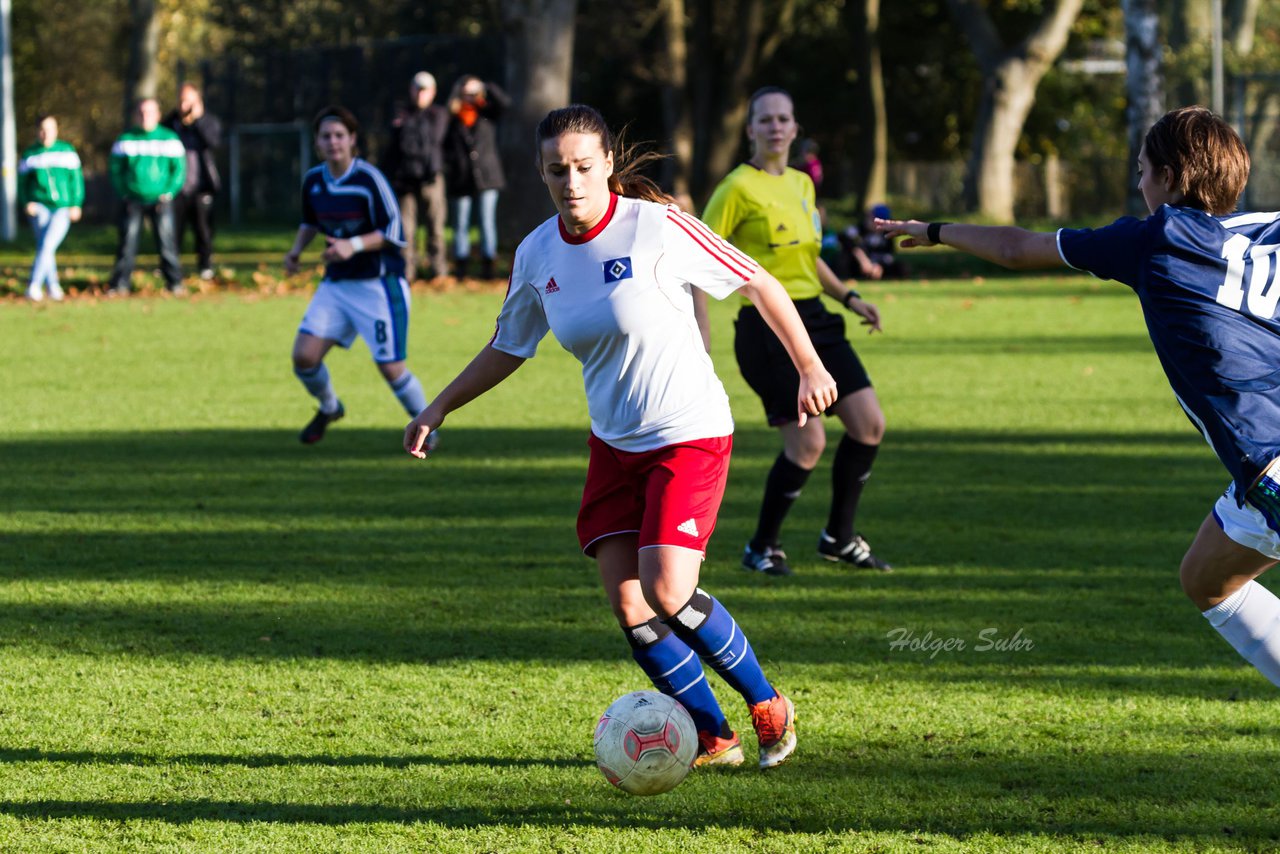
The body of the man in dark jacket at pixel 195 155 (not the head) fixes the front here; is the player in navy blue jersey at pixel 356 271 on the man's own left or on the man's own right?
on the man's own left

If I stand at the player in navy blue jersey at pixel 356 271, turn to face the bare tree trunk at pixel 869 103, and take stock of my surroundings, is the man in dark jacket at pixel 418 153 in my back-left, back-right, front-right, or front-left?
front-left

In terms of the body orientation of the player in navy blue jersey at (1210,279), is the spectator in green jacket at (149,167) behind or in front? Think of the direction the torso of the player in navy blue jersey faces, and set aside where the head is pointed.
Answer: in front

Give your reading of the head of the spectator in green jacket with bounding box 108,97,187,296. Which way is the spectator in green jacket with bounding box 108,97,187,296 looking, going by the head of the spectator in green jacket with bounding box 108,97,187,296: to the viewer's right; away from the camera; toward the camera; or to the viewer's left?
toward the camera

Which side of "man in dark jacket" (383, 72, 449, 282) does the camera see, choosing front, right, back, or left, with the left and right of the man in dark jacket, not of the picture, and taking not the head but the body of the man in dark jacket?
front

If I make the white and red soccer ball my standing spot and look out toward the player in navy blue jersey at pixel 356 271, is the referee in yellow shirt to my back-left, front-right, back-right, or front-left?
front-right

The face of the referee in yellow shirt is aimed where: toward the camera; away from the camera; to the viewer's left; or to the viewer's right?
toward the camera

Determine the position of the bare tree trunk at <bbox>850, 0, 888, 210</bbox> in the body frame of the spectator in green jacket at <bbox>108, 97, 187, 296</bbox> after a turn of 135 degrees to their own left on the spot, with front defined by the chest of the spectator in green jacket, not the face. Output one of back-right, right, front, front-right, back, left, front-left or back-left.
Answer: front

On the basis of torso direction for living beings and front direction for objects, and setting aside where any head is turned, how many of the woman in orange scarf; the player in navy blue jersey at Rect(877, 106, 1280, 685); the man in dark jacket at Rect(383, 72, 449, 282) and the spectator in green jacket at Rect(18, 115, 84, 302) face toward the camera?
3

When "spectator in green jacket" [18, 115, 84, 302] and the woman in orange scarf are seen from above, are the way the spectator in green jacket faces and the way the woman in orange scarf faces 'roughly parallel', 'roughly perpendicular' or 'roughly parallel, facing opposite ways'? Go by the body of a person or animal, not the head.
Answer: roughly parallel

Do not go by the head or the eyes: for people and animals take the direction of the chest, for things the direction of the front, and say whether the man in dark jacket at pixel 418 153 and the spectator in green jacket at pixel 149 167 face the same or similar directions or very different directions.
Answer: same or similar directions

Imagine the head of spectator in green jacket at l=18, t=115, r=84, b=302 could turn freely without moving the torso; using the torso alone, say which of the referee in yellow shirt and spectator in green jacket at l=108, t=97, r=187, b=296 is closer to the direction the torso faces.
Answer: the referee in yellow shirt

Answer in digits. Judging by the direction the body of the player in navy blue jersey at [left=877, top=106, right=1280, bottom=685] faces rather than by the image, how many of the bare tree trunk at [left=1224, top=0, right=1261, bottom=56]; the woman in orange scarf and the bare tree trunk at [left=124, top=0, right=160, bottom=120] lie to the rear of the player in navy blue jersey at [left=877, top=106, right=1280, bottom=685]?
0

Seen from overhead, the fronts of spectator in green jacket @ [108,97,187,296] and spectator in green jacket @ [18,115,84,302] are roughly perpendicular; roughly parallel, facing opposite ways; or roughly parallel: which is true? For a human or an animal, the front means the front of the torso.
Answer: roughly parallel

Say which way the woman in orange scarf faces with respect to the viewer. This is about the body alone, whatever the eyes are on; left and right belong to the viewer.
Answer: facing the viewer

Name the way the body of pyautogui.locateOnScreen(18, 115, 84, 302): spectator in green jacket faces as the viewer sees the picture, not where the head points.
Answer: toward the camera

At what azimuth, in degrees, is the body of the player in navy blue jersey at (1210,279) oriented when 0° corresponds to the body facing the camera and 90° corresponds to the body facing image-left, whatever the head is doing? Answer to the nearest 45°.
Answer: approximately 135°

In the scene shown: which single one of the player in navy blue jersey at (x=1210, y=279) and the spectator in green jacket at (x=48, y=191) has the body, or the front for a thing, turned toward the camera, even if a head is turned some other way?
the spectator in green jacket
